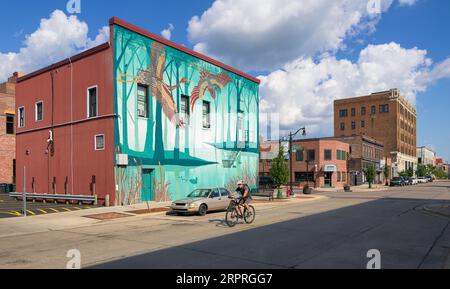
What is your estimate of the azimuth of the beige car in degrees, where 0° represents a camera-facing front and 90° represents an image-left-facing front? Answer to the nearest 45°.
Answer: approximately 45°

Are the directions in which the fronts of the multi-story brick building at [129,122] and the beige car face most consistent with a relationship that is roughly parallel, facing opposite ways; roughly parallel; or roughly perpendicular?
roughly perpendicular

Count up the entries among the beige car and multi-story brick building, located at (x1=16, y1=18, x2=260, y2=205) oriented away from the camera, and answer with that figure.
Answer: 0

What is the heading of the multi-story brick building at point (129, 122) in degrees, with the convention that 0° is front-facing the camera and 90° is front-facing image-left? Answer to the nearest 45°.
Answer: approximately 315°

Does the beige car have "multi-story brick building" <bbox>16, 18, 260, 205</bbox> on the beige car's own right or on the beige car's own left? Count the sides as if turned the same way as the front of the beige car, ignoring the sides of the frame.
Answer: on the beige car's own right

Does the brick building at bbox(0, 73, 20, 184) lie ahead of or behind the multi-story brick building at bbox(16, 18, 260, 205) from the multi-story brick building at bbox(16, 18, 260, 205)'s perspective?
behind
